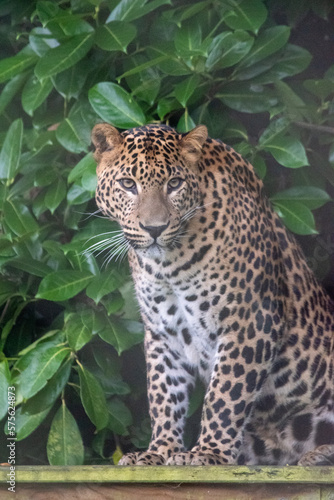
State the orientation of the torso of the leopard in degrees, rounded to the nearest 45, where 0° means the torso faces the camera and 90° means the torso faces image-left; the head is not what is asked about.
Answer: approximately 45°
